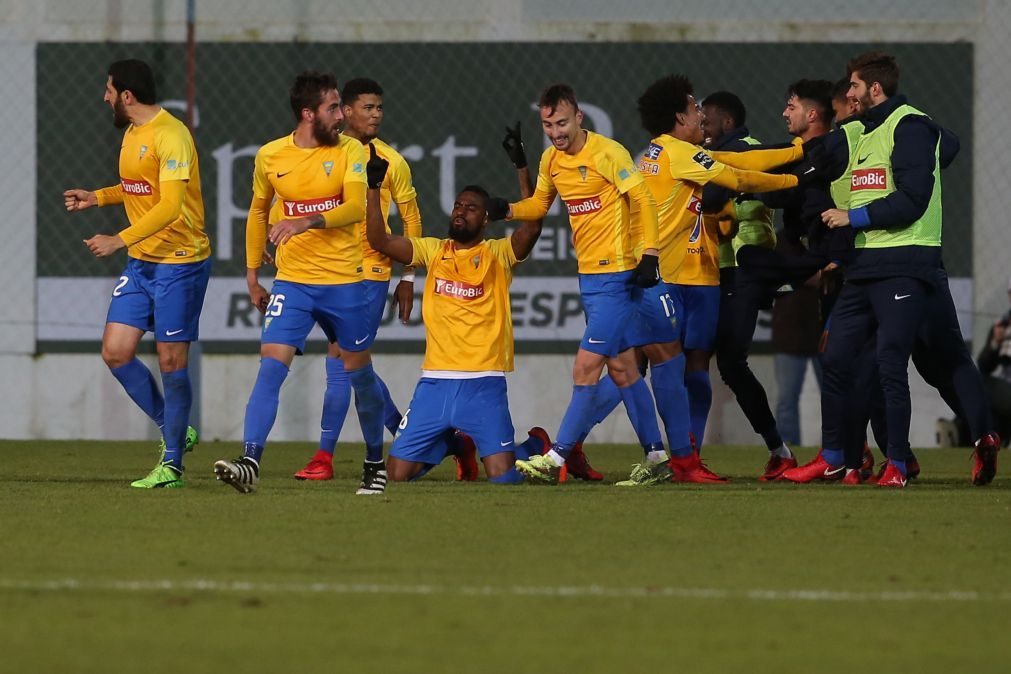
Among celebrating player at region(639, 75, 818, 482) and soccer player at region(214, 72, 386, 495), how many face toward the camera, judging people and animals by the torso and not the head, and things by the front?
1

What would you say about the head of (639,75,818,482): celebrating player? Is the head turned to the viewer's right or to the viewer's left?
to the viewer's right

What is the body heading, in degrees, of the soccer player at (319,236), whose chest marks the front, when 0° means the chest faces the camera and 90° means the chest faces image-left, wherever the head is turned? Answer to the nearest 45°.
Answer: approximately 0°

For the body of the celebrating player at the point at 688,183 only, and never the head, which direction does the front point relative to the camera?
to the viewer's right

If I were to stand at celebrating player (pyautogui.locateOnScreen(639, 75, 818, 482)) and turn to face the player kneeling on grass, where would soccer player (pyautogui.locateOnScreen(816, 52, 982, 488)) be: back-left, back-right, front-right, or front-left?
back-left

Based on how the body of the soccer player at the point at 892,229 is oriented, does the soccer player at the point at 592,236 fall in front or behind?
in front

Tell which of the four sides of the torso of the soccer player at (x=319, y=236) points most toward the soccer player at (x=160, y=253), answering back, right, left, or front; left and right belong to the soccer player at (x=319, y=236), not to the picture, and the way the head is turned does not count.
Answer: right
